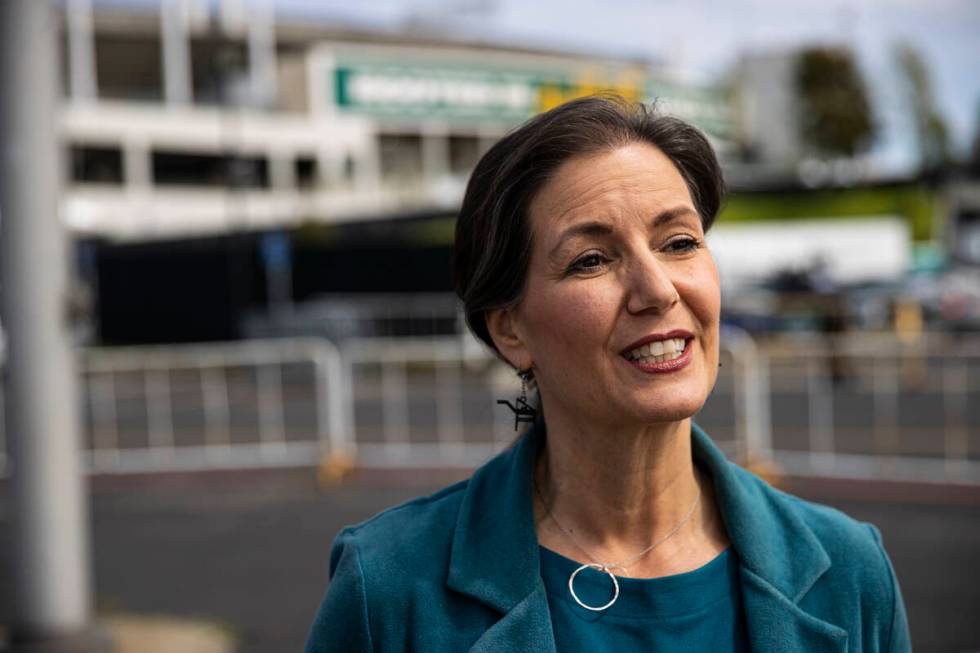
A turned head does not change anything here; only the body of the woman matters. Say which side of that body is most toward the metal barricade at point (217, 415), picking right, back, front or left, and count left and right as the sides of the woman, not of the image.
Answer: back

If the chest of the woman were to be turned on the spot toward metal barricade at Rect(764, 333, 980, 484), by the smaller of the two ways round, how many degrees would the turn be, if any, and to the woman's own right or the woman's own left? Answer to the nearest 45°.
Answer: approximately 180°

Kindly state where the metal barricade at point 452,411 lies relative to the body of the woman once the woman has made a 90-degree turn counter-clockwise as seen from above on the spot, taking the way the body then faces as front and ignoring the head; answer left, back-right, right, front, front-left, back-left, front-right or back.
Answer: left

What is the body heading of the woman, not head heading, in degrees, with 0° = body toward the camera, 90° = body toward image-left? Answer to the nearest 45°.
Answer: approximately 0°

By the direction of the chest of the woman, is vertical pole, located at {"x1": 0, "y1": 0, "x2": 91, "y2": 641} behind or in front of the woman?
behind

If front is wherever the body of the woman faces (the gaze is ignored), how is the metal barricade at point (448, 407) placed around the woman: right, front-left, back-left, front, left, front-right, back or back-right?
back
